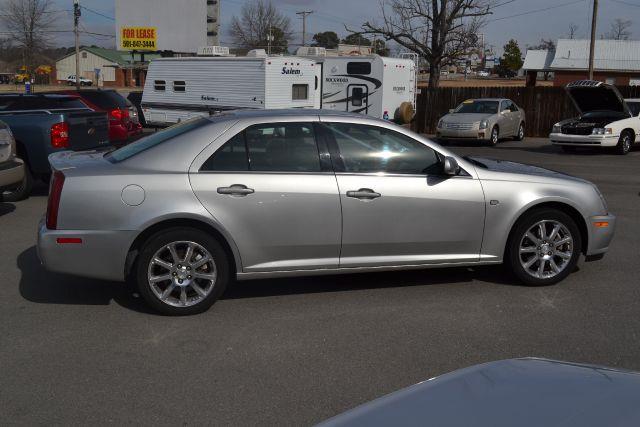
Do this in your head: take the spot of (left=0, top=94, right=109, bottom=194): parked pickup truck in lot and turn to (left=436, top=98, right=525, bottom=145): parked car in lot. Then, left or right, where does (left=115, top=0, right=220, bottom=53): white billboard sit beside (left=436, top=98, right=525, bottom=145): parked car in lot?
left

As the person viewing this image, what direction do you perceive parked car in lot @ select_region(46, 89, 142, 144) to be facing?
facing away from the viewer and to the left of the viewer

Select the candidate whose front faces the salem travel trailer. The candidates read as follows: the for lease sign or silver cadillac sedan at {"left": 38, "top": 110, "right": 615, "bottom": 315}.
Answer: the for lease sign

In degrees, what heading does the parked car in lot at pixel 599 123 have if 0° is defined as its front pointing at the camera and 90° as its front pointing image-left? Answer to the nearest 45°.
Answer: approximately 45°

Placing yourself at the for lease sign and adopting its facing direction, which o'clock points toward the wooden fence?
The wooden fence is roughly at 11 o'clock from the for lease sign.

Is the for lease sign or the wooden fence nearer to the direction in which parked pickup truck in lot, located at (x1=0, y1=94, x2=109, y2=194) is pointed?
the for lease sign

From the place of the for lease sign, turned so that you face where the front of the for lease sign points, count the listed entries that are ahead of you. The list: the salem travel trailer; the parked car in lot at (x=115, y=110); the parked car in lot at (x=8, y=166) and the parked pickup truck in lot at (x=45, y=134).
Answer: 4

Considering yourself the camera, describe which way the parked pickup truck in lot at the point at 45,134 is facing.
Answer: facing away from the viewer and to the left of the viewer

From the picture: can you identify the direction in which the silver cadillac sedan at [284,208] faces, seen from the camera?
facing to the right of the viewer

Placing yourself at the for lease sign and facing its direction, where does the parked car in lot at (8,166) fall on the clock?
The parked car in lot is roughly at 12 o'clock from the for lease sign.

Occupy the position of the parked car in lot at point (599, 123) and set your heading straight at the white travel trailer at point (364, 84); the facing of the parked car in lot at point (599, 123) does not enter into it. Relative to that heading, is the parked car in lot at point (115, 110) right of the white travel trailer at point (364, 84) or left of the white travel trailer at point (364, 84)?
left
